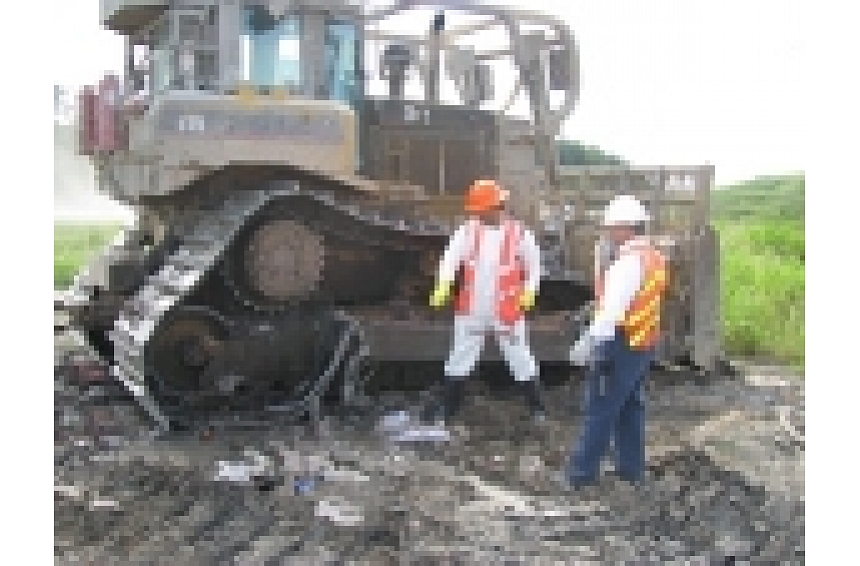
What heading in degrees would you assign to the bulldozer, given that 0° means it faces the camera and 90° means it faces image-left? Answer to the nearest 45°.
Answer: approximately 225°

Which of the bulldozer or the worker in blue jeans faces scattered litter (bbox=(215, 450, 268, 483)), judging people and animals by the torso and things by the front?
the worker in blue jeans

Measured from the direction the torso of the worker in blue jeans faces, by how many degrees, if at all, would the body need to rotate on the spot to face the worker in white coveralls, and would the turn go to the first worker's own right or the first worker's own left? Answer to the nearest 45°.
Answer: approximately 45° to the first worker's own right

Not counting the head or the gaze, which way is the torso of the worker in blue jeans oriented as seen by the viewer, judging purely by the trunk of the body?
to the viewer's left

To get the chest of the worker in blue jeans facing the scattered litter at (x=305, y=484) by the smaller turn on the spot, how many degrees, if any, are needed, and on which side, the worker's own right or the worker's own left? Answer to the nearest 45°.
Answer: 0° — they already face it

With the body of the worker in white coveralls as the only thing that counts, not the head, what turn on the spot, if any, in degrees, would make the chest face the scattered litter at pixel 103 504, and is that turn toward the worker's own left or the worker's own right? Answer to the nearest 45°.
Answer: approximately 45° to the worker's own right

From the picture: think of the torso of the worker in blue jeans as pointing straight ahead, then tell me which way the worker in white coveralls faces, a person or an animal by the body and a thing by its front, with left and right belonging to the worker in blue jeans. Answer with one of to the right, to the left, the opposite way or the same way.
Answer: to the left

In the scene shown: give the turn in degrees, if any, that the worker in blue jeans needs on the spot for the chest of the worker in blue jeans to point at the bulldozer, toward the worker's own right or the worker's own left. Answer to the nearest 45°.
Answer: approximately 45° to the worker's own right

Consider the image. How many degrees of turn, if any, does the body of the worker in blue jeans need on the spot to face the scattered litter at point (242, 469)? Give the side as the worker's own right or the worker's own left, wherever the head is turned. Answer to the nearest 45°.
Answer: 0° — they already face it
